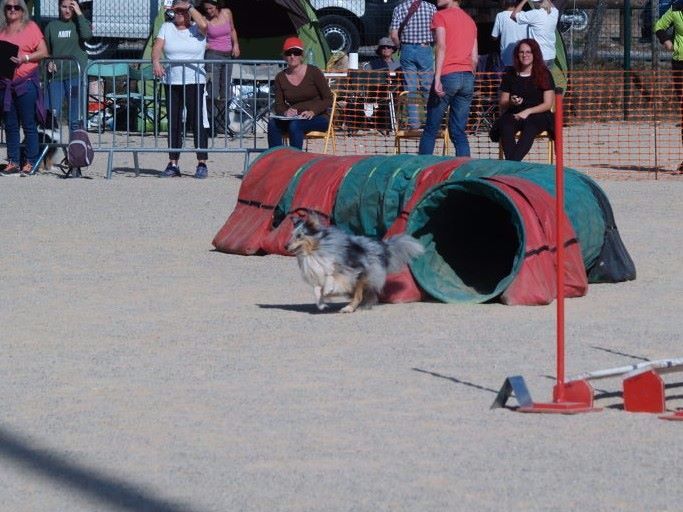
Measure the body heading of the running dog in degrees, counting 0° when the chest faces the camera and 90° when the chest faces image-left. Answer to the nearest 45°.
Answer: approximately 90°

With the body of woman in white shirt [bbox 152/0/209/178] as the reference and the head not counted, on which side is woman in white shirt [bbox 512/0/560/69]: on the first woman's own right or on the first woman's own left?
on the first woman's own left

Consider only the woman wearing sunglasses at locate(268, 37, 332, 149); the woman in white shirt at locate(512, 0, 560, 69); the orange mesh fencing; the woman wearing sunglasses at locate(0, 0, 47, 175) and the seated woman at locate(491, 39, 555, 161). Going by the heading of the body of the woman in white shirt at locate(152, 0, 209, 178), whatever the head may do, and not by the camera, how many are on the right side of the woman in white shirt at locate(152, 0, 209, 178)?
1

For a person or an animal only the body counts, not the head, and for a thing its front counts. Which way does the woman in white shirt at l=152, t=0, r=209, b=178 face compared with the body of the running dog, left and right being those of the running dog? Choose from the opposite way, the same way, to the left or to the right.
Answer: to the left

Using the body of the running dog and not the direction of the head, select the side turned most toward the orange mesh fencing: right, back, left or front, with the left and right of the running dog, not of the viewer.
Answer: right

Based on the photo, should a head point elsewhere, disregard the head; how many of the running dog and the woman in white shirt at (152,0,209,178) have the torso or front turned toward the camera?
1

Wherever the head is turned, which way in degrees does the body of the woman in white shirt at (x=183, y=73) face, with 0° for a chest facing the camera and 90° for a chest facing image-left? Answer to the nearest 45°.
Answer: approximately 0°
